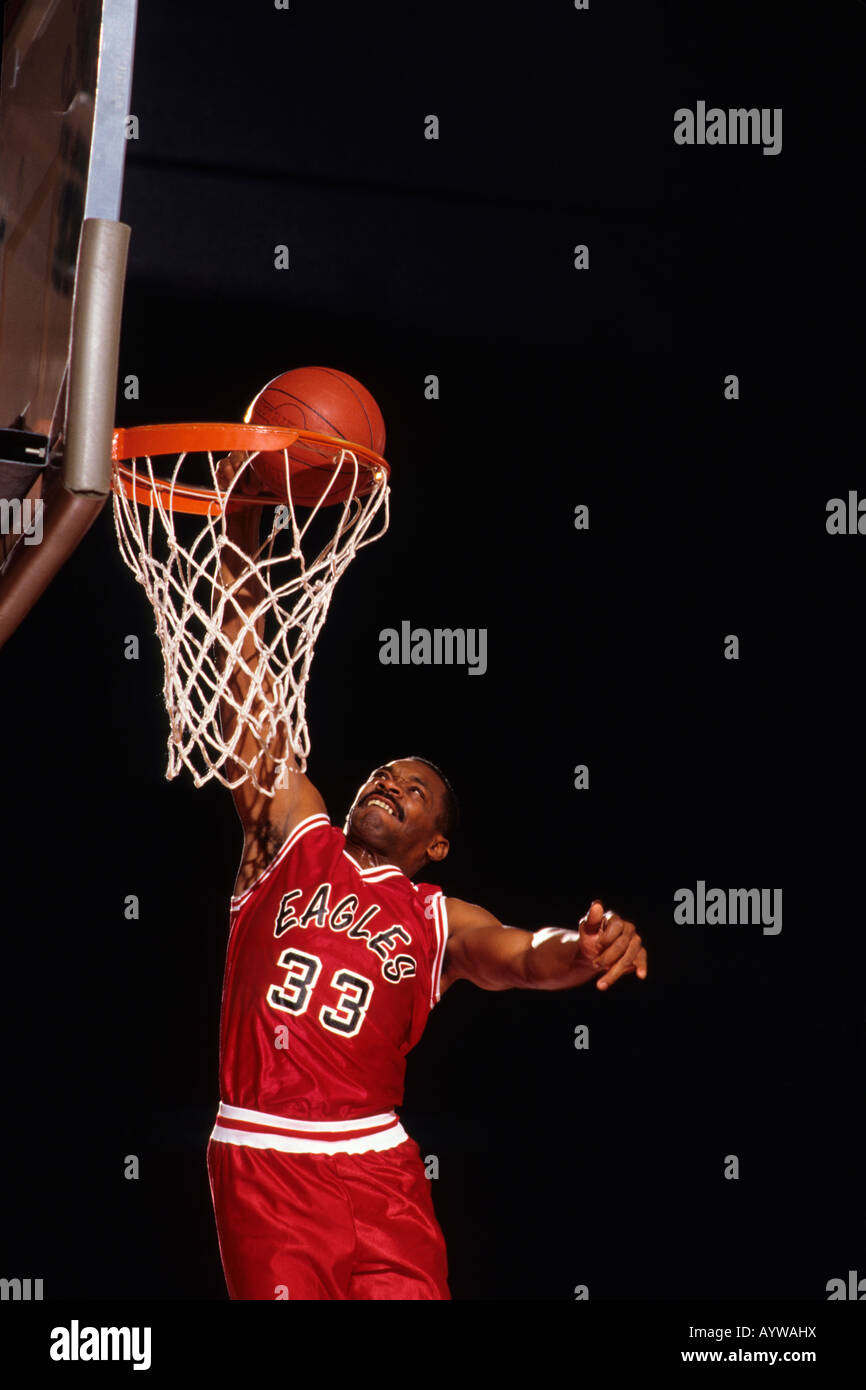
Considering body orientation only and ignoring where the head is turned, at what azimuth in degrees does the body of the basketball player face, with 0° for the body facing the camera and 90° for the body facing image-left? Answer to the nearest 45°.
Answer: approximately 0°
